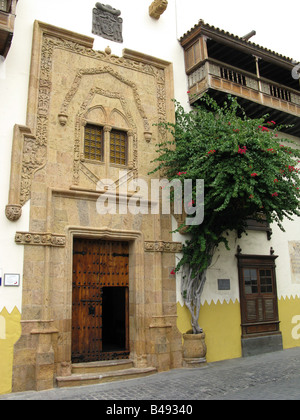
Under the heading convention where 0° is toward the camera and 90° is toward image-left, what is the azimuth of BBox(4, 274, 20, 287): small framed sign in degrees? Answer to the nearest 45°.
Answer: approximately 0°

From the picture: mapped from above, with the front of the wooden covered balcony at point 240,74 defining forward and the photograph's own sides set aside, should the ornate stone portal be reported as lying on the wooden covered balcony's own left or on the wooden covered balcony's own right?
on the wooden covered balcony's own right

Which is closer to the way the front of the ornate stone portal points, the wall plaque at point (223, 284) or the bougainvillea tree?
the bougainvillea tree

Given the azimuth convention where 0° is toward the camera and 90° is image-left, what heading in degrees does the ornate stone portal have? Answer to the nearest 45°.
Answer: approximately 315°

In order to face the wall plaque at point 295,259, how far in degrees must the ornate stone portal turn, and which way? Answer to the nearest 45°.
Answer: approximately 90° to its left

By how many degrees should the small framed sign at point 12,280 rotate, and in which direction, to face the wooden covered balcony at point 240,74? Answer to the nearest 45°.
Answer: approximately 90° to its left
